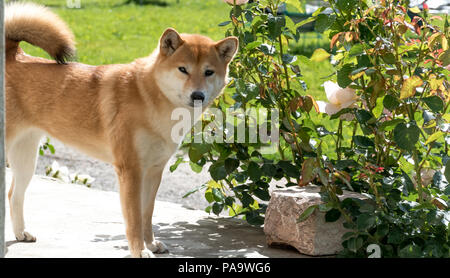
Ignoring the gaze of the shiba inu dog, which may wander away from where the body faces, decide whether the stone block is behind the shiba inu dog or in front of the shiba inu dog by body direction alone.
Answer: in front

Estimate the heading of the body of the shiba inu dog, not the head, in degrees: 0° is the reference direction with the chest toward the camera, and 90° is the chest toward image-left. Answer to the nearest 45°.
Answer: approximately 315°

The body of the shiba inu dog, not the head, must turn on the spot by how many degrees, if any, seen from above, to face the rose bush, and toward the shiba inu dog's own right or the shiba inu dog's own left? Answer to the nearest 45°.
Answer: approximately 45° to the shiba inu dog's own left
